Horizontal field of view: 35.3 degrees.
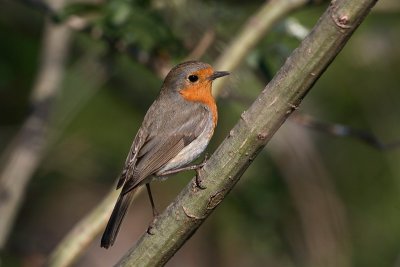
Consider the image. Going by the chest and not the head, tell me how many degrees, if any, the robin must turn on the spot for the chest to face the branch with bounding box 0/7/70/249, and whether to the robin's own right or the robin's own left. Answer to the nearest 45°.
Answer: approximately 135° to the robin's own left

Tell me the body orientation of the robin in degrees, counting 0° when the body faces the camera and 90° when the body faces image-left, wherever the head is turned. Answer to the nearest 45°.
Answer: approximately 270°
